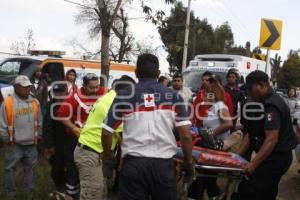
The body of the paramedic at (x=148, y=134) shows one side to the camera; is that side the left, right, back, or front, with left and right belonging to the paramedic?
back

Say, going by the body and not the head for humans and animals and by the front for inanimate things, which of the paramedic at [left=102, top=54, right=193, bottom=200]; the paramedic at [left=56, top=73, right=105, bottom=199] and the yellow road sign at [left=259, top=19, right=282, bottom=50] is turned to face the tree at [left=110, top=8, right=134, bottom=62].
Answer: the paramedic at [left=102, top=54, right=193, bottom=200]

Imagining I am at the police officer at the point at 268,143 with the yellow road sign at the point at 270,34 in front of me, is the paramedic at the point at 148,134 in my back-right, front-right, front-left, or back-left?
back-left

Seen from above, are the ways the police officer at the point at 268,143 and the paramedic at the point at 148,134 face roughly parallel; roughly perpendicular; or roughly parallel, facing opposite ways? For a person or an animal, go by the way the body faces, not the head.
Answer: roughly perpendicular

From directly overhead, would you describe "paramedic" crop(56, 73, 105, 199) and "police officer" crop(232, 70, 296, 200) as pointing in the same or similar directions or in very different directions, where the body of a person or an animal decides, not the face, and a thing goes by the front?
very different directions

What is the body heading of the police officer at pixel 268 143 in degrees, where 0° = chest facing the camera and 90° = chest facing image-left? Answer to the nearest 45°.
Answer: approximately 90°

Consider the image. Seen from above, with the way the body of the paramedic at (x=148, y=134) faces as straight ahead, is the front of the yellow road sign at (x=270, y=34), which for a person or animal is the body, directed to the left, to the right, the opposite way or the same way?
the opposite way

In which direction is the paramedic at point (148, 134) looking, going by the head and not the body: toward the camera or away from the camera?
away from the camera
